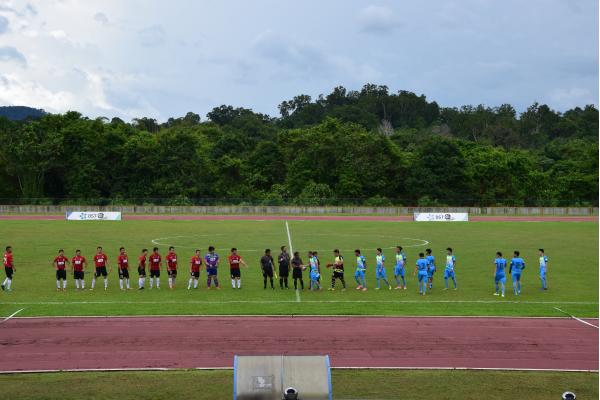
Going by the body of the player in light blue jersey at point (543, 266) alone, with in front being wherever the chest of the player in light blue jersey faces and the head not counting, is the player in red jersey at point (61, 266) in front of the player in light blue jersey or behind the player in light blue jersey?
in front

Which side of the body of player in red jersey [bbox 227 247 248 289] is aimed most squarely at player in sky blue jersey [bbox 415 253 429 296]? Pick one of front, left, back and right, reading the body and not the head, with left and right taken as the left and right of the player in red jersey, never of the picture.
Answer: left

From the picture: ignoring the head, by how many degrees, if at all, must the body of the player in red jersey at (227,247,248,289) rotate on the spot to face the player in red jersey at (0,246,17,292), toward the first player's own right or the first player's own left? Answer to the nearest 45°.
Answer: approximately 90° to the first player's own right

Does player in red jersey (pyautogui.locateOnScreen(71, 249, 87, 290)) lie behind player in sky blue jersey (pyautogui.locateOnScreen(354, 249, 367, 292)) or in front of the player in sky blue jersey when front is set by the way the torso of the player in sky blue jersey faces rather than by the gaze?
in front

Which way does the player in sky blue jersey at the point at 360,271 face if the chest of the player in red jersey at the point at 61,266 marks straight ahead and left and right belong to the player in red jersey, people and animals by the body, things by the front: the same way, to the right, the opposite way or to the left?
to the right

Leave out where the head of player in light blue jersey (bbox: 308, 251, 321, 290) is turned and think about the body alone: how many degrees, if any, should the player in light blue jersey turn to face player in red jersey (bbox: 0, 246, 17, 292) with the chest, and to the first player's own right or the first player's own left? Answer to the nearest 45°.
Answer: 0° — they already face them

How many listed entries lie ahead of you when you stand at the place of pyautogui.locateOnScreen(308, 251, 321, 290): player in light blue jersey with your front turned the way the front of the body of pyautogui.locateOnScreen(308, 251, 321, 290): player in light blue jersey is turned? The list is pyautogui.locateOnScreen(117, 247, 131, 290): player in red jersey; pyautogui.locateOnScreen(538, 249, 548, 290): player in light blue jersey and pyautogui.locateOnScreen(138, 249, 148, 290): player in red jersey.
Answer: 2
